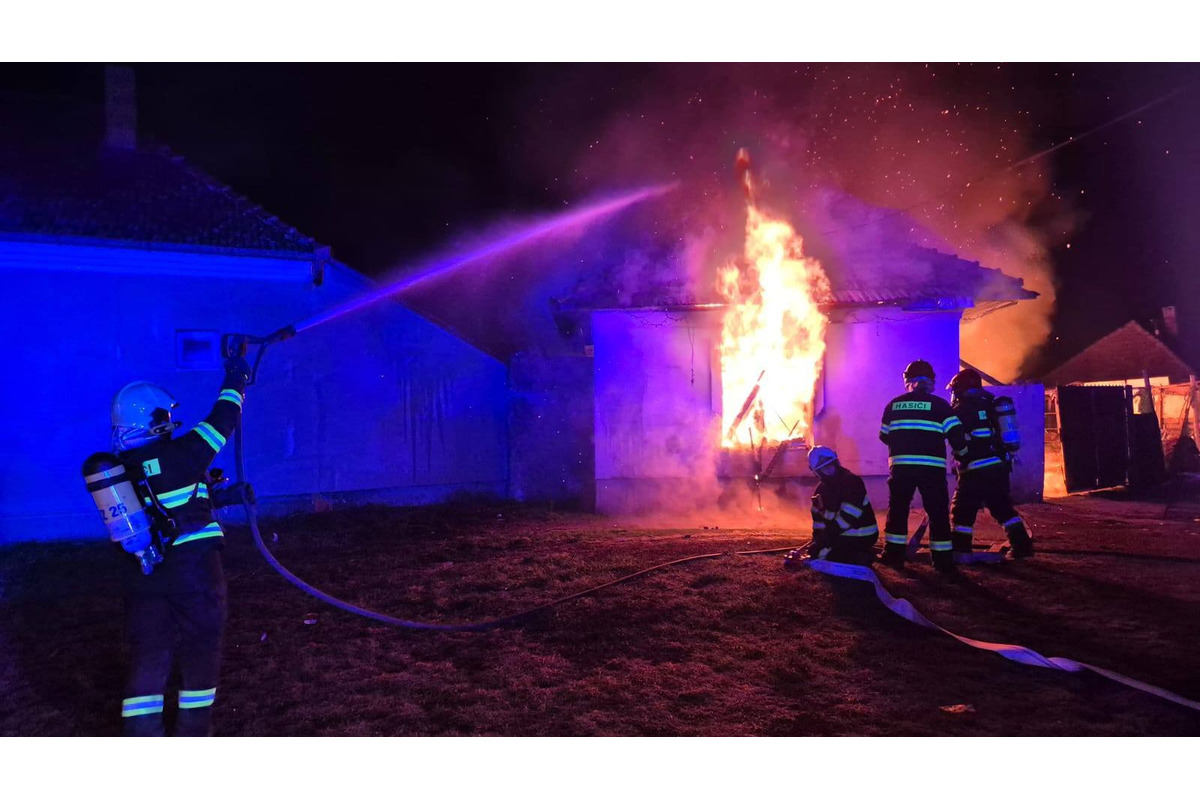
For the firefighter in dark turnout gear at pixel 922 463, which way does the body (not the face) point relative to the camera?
away from the camera

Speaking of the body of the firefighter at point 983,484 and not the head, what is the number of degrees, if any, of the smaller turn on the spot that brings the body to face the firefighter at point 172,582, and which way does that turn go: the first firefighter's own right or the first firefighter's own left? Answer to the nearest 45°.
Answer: approximately 90° to the first firefighter's own left

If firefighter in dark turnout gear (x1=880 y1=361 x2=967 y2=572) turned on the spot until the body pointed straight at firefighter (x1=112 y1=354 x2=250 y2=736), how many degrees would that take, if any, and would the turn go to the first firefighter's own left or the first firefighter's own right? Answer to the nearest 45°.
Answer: approximately 135° to the first firefighter's own left

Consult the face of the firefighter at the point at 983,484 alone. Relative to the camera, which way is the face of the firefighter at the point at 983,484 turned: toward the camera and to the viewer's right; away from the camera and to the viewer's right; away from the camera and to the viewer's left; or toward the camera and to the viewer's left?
away from the camera and to the viewer's left

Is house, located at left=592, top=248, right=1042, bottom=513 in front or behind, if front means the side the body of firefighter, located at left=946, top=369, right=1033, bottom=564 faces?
in front

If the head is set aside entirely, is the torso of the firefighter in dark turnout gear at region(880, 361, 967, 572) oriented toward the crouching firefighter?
no

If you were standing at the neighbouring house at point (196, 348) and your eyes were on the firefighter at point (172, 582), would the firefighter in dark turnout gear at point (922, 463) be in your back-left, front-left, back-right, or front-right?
front-left

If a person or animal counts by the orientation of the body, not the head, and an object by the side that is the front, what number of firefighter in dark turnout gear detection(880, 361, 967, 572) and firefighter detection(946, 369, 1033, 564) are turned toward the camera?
0

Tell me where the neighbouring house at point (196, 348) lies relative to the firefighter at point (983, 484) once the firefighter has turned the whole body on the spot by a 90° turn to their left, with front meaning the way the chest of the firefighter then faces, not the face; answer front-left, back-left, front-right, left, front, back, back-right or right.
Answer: front-right

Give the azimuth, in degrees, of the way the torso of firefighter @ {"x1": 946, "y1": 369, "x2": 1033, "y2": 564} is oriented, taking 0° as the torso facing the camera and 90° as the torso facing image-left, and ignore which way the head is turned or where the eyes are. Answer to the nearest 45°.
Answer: approximately 135°

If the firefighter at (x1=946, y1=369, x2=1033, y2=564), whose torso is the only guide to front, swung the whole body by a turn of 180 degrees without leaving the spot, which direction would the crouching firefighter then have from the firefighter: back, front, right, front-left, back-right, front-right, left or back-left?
right
